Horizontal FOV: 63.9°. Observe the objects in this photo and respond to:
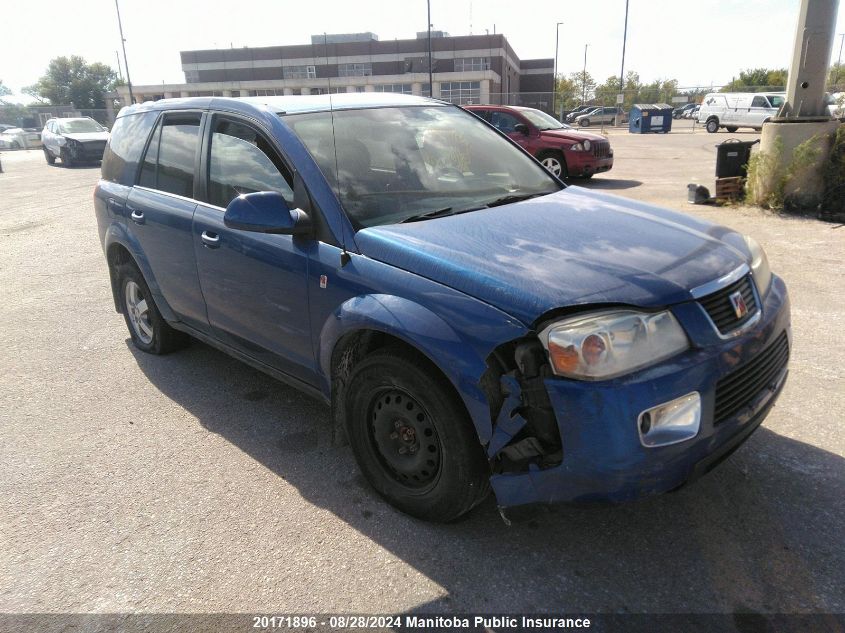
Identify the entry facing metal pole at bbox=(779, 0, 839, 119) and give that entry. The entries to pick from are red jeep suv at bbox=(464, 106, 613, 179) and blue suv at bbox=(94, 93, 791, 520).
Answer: the red jeep suv

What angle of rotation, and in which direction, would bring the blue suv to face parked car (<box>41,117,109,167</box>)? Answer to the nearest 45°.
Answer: approximately 180°

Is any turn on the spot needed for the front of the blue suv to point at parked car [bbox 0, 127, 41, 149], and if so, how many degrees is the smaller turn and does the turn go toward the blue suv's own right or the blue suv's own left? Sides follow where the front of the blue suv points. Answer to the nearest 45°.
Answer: approximately 180°

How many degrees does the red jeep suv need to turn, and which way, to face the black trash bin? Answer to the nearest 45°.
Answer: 0° — it already faces it

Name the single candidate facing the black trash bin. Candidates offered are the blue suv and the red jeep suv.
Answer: the red jeep suv

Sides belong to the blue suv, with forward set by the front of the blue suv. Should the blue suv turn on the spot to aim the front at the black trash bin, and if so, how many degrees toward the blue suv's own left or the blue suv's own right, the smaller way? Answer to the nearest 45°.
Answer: approximately 90° to the blue suv's own left

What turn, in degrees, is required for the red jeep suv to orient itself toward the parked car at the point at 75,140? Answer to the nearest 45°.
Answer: approximately 180°

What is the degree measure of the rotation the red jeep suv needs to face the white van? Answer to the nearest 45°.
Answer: approximately 90° to its left

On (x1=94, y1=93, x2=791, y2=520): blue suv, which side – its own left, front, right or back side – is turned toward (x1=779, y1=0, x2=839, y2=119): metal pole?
left

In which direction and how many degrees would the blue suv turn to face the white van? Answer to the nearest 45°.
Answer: approximately 90° to its left

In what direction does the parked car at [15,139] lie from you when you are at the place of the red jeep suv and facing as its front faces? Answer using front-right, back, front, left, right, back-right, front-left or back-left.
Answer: back
